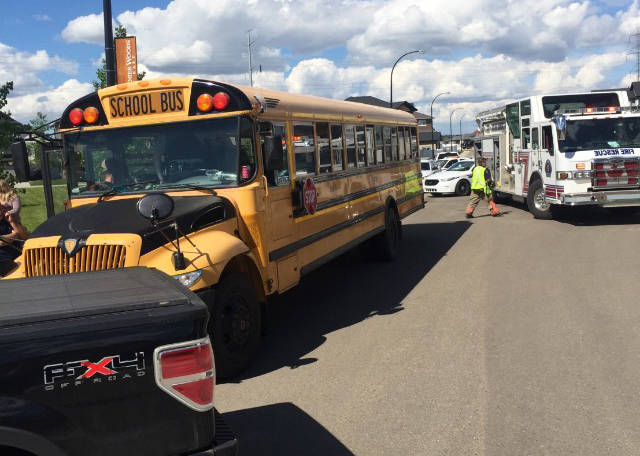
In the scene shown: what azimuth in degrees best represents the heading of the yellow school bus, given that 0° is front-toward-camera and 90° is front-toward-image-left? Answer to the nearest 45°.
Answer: approximately 45°

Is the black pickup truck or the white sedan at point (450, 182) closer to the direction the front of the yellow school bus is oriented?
the black pickup truck

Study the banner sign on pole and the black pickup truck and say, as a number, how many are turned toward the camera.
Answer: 1

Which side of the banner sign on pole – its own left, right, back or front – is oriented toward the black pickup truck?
front

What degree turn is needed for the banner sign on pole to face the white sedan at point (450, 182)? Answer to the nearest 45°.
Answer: approximately 135° to its left

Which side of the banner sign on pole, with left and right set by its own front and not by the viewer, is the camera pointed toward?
front

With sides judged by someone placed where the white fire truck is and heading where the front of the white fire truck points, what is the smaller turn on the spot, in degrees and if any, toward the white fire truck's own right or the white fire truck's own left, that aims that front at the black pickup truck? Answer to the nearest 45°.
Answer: approximately 45° to the white fire truck's own right

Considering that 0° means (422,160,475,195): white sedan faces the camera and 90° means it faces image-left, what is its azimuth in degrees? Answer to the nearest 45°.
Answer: approximately 45°
